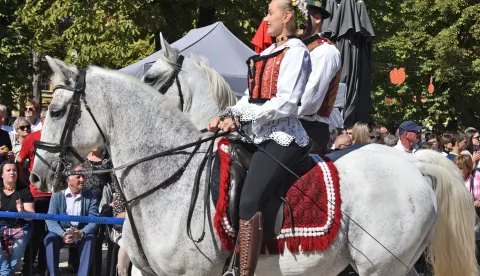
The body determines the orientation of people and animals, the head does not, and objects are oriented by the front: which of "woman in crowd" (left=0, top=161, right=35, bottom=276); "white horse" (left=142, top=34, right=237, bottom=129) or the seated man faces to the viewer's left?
the white horse

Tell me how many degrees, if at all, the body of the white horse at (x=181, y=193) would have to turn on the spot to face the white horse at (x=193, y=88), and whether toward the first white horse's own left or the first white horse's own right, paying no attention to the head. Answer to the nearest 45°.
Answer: approximately 90° to the first white horse's own right

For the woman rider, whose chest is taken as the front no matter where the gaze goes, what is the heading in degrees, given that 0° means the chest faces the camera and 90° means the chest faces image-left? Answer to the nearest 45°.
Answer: approximately 90°

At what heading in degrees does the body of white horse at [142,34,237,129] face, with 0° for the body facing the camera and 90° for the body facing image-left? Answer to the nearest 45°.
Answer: approximately 90°

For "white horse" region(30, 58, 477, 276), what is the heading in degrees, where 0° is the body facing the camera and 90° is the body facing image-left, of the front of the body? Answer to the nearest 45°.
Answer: approximately 90°

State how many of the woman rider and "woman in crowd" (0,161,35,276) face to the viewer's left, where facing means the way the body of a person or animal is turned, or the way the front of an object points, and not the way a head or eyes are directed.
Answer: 1

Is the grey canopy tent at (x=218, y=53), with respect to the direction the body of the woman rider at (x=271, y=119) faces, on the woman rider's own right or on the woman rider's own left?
on the woman rider's own right

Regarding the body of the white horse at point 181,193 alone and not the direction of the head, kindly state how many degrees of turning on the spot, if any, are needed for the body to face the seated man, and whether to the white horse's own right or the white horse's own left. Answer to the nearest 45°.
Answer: approximately 45° to the white horse's own right
